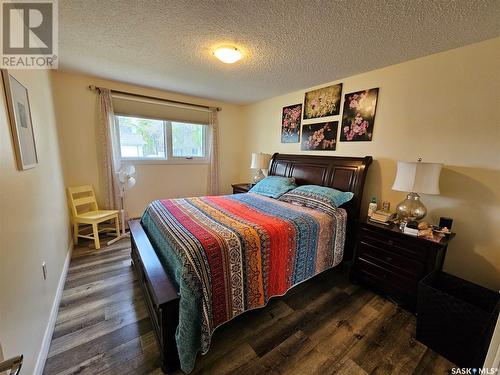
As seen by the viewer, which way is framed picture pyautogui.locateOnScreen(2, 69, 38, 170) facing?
to the viewer's right

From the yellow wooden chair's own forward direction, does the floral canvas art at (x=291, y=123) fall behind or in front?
in front

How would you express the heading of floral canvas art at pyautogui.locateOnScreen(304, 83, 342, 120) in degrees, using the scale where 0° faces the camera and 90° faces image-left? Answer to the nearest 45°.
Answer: approximately 45°

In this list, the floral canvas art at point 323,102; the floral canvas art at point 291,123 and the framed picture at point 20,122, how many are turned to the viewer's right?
1

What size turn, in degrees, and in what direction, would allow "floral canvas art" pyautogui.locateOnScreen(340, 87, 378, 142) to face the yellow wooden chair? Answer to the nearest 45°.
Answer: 0° — it already faces it

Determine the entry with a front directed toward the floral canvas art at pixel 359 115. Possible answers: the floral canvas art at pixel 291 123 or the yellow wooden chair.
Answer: the yellow wooden chair

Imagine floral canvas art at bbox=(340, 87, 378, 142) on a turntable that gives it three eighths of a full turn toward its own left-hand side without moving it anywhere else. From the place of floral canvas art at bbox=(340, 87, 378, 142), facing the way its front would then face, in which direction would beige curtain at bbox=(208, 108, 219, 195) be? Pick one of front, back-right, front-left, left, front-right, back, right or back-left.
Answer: back

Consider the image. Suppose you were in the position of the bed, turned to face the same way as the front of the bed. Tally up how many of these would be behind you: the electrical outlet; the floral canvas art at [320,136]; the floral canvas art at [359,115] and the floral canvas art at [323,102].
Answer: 3

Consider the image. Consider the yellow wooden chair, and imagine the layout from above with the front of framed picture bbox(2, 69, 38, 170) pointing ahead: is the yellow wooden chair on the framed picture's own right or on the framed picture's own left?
on the framed picture's own left

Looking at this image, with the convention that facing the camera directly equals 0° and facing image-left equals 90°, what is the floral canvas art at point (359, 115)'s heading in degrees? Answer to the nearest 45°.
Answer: approximately 45°

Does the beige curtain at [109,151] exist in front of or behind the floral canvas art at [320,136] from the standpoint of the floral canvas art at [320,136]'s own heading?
in front

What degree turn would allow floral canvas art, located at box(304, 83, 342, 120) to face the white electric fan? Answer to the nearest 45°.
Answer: approximately 45° to its right

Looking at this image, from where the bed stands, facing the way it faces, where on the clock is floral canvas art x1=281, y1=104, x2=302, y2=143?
The floral canvas art is roughly at 5 o'clock from the bed.
